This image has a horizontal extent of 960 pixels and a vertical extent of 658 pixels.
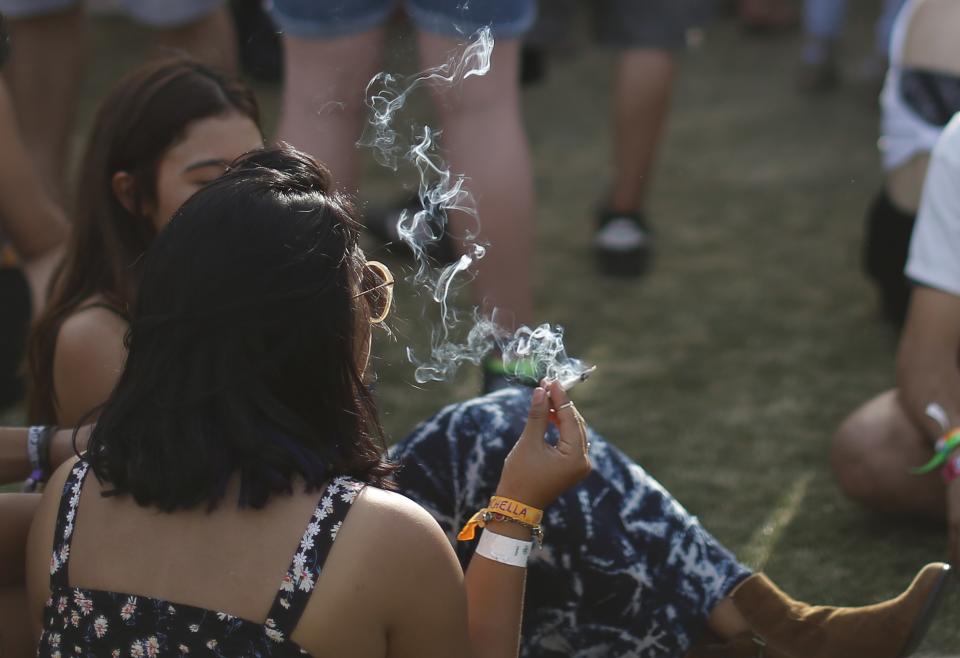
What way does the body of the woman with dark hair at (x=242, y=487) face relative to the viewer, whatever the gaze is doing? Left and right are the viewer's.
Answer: facing away from the viewer and to the right of the viewer

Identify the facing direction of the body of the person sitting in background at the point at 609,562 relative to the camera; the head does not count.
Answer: to the viewer's right
